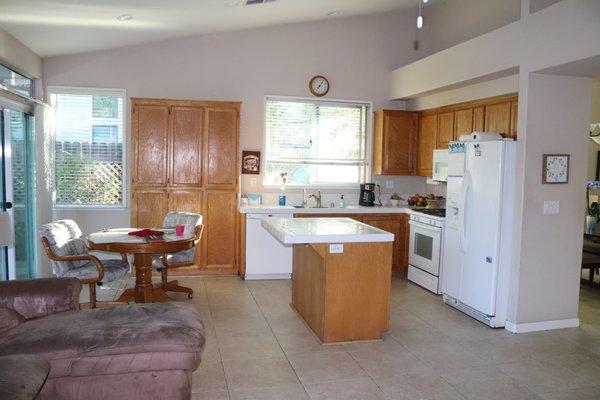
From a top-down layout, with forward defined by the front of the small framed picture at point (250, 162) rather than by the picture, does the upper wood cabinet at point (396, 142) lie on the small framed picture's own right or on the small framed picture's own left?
on the small framed picture's own left

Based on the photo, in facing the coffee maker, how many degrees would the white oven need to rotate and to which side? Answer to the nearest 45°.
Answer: approximately 90° to its right

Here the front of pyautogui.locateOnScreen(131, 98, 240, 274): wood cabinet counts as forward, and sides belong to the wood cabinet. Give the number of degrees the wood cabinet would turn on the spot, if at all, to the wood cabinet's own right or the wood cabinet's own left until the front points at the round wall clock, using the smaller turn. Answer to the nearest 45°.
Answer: approximately 90° to the wood cabinet's own left
